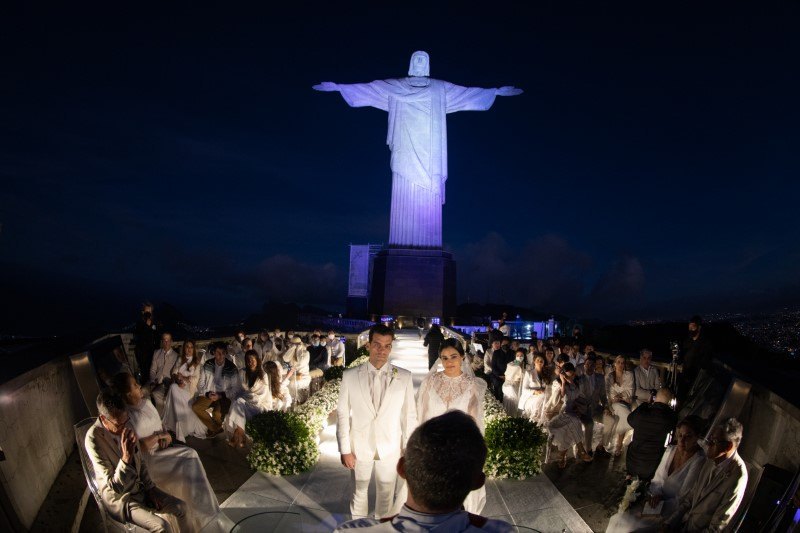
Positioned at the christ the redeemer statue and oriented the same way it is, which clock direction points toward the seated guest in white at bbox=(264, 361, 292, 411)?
The seated guest in white is roughly at 12 o'clock from the christ the redeemer statue.

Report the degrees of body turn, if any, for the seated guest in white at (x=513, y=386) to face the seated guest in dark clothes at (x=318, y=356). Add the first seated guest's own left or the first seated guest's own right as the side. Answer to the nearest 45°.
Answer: approximately 90° to the first seated guest's own right

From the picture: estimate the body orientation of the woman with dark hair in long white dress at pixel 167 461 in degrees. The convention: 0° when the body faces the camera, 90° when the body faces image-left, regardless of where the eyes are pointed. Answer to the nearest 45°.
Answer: approximately 270°

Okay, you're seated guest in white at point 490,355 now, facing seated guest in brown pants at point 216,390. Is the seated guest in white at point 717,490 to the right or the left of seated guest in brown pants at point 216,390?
left

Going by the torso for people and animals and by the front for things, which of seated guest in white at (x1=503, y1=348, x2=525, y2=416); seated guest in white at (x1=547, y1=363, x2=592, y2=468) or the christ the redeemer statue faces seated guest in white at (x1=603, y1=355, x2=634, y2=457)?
the christ the redeemer statue

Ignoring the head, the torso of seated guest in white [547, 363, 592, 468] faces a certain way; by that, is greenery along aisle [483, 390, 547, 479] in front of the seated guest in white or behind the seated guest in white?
in front

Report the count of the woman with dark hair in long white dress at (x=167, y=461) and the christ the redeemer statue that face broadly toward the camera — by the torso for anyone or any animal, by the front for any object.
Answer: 1

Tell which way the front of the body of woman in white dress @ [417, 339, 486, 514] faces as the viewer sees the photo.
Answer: toward the camera

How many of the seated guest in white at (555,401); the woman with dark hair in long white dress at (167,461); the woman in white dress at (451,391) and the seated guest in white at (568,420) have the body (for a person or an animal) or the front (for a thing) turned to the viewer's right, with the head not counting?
1

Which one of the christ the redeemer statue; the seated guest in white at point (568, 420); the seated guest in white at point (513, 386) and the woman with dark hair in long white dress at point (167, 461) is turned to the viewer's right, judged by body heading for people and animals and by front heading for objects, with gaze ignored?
the woman with dark hair in long white dress

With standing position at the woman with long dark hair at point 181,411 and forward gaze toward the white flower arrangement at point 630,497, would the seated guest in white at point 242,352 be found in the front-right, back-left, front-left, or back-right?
back-left

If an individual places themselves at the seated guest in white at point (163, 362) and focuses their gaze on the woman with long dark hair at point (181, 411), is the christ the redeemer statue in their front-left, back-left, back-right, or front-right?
back-left

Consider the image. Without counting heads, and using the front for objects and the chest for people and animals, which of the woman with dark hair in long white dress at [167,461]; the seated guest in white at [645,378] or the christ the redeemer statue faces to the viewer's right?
the woman with dark hair in long white dress

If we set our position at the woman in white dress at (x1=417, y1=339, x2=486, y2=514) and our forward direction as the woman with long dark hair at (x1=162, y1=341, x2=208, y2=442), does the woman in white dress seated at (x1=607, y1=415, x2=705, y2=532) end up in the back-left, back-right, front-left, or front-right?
back-right

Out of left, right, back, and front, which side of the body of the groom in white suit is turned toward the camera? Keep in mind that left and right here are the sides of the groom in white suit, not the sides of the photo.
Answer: front

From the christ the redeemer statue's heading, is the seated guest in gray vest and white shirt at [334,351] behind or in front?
in front

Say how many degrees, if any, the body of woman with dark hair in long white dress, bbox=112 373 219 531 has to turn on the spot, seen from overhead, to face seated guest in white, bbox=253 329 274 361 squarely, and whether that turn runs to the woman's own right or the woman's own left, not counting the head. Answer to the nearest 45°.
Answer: approximately 90° to the woman's own left
